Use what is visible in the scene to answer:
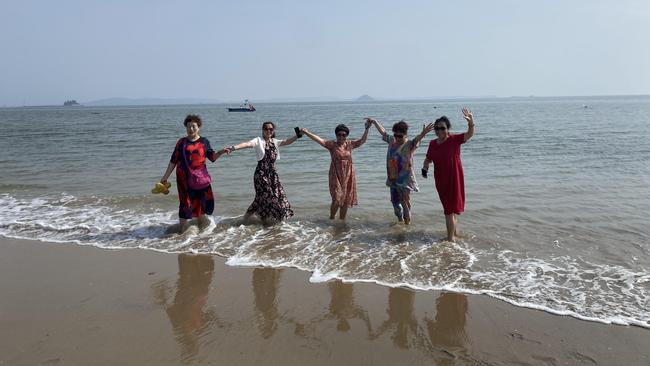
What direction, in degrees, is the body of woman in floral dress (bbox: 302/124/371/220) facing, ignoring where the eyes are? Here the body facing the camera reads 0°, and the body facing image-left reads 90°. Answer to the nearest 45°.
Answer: approximately 0°

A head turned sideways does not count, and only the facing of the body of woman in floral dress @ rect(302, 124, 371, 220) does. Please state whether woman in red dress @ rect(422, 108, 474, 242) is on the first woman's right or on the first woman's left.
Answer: on the first woman's left

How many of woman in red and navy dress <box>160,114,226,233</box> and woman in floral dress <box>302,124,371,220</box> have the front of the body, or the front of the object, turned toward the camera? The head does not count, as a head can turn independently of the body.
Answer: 2

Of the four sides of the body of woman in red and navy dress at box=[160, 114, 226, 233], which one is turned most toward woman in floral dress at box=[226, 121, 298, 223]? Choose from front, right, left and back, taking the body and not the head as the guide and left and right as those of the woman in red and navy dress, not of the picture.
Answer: left

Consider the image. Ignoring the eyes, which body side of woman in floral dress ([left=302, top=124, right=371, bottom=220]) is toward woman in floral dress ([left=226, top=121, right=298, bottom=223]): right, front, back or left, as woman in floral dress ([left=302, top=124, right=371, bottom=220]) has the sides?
right

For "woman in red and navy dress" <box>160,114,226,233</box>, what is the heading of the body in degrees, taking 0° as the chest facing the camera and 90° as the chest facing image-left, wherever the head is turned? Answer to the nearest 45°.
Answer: approximately 0°

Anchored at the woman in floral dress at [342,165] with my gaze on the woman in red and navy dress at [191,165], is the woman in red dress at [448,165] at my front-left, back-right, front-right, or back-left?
back-left
